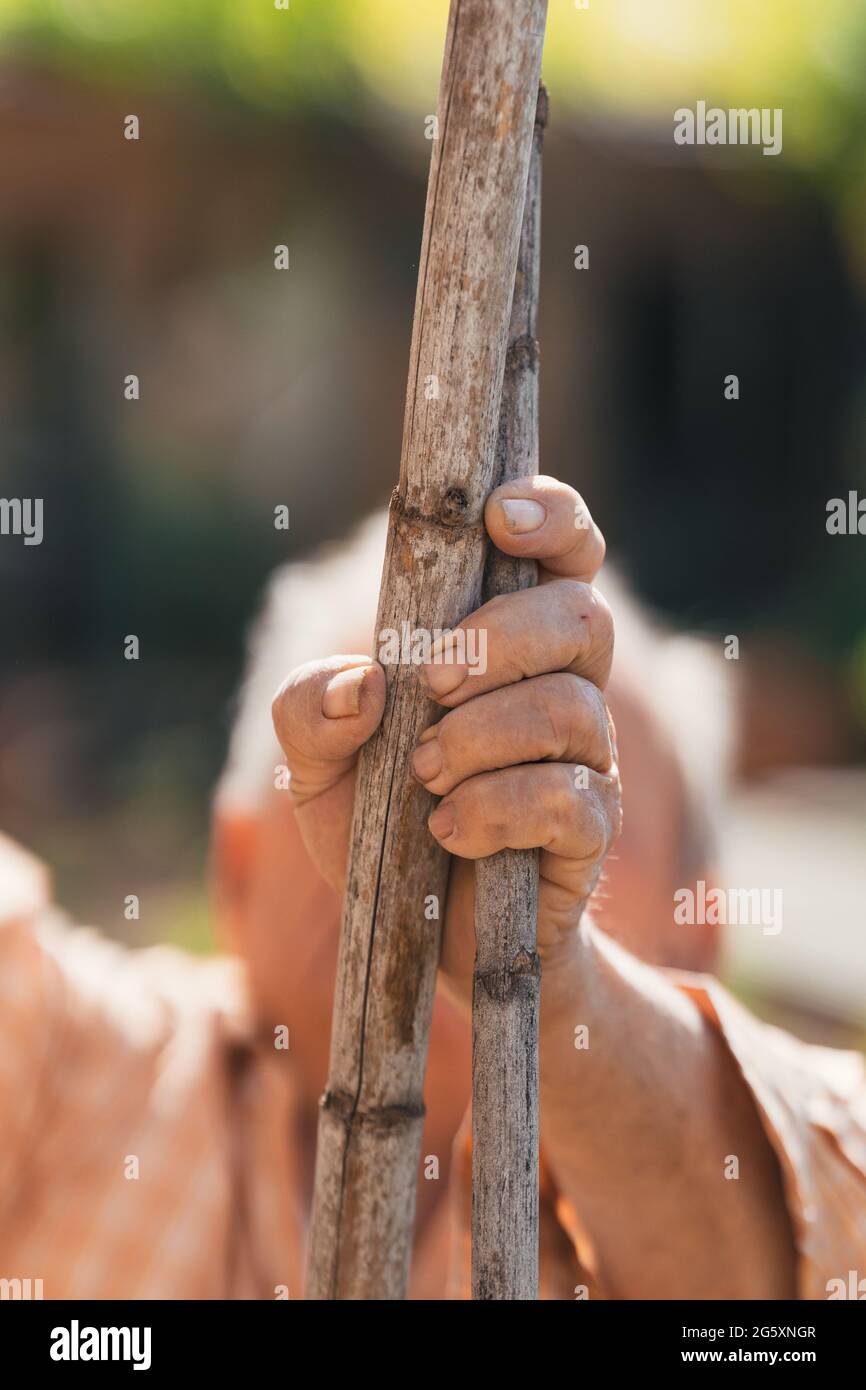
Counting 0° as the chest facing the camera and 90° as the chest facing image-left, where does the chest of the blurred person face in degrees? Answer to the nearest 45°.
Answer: approximately 0°
